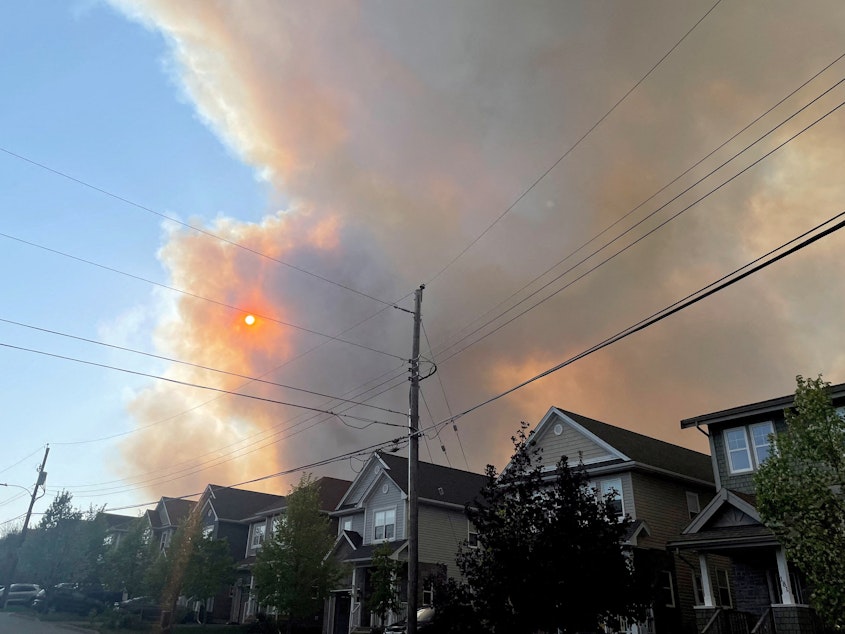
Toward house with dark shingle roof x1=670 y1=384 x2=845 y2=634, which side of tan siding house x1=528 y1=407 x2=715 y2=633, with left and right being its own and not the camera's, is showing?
left

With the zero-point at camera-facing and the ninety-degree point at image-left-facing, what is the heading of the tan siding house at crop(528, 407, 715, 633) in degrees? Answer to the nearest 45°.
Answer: approximately 45°

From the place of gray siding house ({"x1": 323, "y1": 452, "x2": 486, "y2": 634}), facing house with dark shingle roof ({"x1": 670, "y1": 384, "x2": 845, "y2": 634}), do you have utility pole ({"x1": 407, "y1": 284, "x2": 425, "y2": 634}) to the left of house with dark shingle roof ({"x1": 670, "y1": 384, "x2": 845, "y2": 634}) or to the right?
right

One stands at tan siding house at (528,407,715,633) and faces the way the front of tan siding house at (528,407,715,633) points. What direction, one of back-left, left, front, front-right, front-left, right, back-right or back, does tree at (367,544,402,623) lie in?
front-right

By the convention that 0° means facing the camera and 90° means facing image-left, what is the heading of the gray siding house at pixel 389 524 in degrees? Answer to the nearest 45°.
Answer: approximately 45°

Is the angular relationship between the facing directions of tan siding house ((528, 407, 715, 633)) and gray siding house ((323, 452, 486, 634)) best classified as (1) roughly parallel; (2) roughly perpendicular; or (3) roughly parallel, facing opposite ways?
roughly parallel

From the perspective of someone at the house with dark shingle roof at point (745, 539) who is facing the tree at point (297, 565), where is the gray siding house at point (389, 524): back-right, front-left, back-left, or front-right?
front-right
